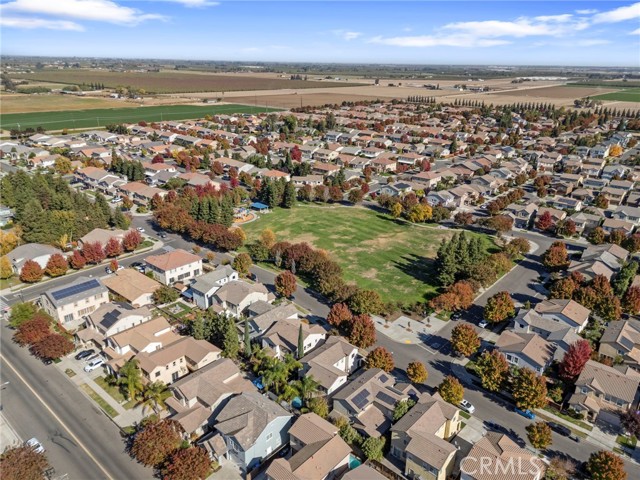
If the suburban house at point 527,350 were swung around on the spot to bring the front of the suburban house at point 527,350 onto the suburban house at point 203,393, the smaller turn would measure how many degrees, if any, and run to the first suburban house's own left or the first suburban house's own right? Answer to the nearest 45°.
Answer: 0° — it already faces it

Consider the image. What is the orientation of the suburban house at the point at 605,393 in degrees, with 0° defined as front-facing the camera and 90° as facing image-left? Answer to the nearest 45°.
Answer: approximately 45°

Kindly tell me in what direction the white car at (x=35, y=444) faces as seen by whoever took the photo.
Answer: facing the viewer and to the right of the viewer

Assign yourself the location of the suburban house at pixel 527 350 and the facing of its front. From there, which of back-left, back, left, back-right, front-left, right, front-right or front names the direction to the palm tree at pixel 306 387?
front

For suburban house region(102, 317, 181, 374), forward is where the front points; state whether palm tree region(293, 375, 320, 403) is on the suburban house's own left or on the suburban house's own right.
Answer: on the suburban house's own left

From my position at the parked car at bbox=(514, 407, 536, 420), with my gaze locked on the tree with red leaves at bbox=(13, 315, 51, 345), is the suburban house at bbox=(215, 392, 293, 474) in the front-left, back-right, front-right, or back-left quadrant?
front-left

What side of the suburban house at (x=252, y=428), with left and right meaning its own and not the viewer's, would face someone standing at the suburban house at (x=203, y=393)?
right

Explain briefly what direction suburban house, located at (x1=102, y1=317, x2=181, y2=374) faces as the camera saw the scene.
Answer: facing the viewer and to the left of the viewer
